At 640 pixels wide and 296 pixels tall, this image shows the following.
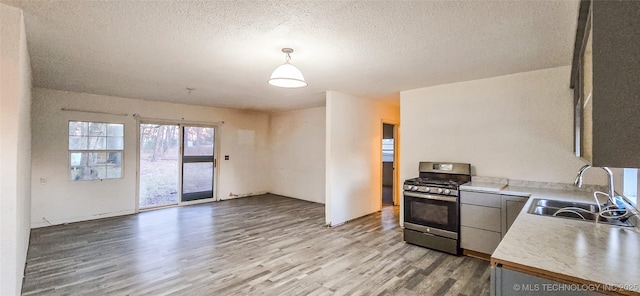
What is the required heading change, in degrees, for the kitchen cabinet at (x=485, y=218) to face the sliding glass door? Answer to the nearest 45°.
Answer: approximately 45° to its right

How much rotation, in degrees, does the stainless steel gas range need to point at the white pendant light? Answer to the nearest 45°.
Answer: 0° — it already faces it

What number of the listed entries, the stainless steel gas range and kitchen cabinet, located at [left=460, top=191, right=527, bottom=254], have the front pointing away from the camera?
0

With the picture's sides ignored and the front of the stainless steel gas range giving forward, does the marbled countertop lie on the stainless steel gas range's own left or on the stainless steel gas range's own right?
on the stainless steel gas range's own left

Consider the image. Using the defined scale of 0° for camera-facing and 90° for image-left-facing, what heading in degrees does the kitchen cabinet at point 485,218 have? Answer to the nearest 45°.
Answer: approximately 45°

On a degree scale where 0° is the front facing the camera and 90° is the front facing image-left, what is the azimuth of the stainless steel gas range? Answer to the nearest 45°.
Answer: approximately 45°
